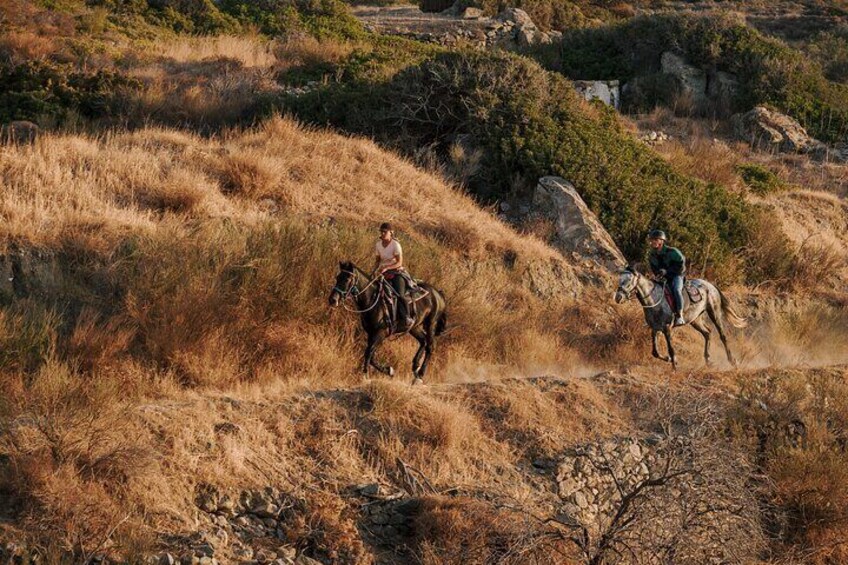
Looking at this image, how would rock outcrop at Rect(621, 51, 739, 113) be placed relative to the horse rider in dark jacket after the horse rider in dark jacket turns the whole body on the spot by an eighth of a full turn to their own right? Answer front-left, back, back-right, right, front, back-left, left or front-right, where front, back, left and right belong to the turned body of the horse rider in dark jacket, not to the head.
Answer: right

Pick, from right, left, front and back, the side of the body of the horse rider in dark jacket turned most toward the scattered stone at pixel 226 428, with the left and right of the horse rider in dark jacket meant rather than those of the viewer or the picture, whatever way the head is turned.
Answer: front

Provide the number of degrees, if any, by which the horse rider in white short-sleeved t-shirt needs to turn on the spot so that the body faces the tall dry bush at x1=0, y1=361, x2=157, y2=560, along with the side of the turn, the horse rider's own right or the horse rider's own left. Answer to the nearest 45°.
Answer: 0° — they already face it

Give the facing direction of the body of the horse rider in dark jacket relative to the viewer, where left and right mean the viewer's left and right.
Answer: facing the viewer and to the left of the viewer

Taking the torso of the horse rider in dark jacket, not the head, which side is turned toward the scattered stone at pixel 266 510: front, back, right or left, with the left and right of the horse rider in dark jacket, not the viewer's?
front

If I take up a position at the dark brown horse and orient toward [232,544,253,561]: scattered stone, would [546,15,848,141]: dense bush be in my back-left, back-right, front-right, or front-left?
back-left

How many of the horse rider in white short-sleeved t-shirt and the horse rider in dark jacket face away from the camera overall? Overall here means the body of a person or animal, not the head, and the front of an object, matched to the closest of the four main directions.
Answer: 0
